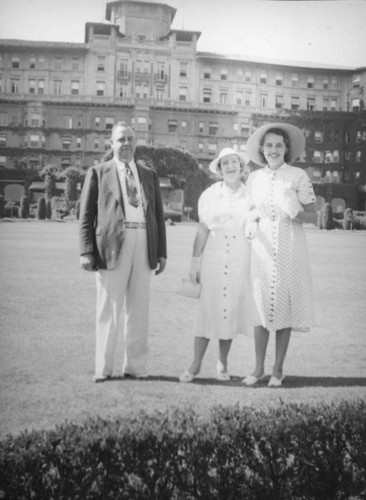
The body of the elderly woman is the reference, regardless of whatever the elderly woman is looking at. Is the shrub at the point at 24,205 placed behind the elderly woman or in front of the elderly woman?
behind

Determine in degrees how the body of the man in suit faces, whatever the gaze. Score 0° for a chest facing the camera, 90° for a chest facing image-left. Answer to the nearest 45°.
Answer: approximately 0°

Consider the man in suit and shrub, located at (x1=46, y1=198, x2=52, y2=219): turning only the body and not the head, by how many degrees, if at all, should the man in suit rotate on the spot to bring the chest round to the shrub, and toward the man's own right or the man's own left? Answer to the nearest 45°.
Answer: approximately 180°

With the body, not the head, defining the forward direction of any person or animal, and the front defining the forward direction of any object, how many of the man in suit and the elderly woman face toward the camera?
2
